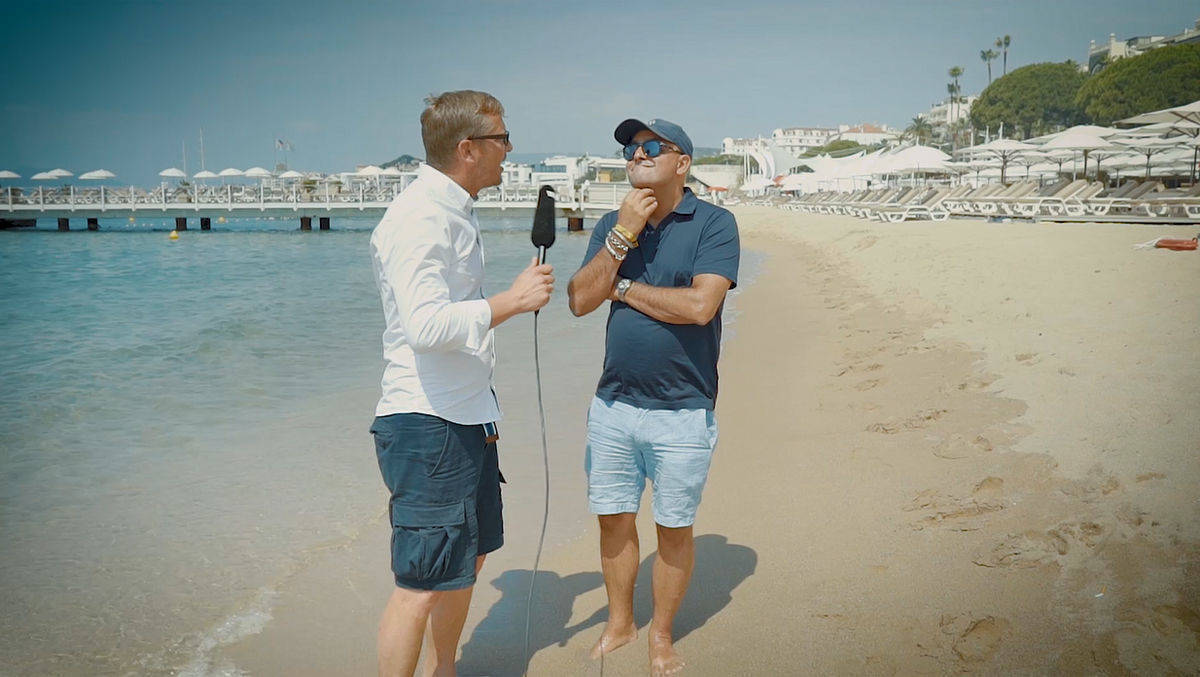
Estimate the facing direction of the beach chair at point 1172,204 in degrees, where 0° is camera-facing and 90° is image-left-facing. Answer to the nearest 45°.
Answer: approximately 90°

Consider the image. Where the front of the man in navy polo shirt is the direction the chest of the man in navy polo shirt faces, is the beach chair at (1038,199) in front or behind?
behind

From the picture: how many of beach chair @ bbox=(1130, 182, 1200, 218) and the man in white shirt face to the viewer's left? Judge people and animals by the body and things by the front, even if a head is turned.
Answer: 1

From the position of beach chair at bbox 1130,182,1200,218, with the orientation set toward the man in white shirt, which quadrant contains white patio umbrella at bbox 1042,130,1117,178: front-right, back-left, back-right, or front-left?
back-right

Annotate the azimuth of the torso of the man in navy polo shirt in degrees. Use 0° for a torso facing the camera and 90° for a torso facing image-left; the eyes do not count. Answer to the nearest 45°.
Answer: approximately 45°

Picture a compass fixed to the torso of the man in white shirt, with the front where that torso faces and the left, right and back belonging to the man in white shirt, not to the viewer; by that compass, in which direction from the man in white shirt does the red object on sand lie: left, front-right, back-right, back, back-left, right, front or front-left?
front-left

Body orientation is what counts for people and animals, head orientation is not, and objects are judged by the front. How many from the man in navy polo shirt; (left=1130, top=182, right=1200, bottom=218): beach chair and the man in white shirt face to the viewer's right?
1

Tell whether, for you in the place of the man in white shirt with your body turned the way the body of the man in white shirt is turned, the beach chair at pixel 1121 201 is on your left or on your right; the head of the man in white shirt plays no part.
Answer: on your left

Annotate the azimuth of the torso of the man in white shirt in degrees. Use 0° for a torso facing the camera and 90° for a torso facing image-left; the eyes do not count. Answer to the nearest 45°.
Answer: approximately 270°

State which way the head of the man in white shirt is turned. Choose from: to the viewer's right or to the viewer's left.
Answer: to the viewer's right

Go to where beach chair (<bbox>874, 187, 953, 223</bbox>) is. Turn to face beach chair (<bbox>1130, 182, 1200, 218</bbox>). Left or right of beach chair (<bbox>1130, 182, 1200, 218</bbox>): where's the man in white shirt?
right
